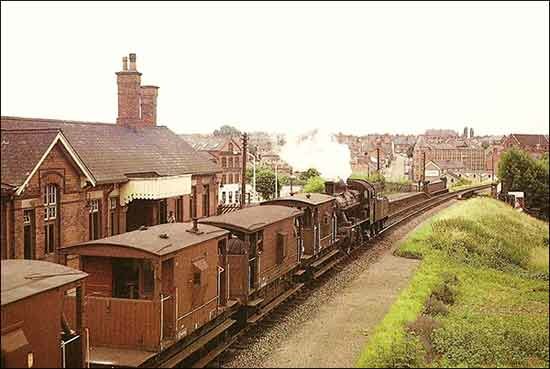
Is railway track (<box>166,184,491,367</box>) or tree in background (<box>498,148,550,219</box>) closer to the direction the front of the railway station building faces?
the railway track

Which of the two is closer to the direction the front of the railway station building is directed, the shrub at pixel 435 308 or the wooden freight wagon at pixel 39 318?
the shrub

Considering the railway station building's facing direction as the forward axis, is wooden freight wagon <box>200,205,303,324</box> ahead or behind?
ahead

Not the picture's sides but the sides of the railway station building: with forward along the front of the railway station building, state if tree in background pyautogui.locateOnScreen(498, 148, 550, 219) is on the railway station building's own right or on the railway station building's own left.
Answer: on the railway station building's own left

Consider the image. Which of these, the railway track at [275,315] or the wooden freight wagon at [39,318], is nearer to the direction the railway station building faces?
the railway track

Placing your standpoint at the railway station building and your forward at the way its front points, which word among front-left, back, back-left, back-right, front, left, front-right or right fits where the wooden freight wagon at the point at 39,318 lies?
front-right

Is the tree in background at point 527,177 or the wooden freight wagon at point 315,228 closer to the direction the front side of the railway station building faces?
the wooden freight wagon

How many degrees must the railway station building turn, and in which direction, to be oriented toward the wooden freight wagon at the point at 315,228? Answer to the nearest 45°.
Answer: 0° — it already faces it

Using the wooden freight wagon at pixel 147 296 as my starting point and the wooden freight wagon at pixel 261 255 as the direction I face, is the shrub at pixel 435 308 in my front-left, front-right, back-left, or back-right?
front-right

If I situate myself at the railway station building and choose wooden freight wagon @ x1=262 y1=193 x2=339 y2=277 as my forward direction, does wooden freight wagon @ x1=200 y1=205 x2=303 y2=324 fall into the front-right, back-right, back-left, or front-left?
front-right

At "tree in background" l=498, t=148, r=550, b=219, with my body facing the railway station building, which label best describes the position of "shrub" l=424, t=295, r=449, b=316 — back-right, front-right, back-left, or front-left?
front-left

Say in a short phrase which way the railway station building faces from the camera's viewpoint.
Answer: facing the viewer and to the right of the viewer

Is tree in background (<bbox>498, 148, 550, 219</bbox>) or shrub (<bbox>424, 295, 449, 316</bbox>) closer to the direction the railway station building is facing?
the shrub

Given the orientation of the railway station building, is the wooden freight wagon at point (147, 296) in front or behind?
in front

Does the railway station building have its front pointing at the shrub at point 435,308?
yes
